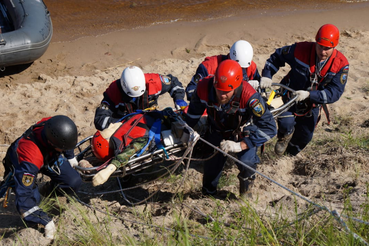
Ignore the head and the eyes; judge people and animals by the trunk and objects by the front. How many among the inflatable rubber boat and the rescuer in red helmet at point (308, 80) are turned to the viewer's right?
1

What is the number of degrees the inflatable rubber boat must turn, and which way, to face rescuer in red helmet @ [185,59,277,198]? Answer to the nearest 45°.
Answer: approximately 45° to its left

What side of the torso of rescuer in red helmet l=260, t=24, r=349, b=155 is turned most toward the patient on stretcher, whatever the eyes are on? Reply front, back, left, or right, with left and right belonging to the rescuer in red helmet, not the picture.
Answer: front

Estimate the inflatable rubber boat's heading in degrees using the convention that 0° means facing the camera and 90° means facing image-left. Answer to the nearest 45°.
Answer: approximately 270°

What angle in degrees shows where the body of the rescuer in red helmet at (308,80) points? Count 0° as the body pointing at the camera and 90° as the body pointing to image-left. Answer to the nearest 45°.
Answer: approximately 45°

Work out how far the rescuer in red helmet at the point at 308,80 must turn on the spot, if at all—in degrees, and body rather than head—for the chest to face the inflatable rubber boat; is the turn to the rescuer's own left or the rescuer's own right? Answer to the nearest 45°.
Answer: approximately 45° to the rescuer's own right
